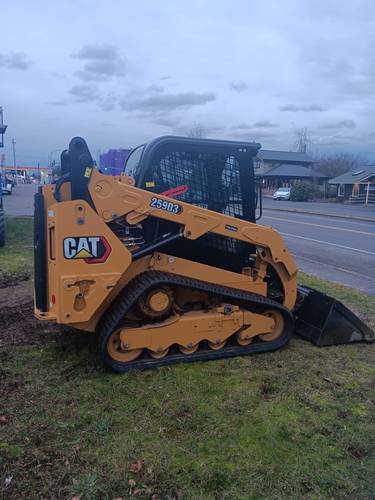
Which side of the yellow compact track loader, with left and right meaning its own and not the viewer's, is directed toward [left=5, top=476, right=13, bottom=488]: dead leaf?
right

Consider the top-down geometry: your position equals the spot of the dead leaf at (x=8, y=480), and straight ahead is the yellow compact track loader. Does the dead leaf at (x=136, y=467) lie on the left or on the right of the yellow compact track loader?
right

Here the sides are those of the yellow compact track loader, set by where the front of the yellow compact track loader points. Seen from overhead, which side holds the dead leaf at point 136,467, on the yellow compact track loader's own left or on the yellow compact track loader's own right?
on the yellow compact track loader's own right

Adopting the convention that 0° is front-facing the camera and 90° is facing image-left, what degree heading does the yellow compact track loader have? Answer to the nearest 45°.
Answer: approximately 270°

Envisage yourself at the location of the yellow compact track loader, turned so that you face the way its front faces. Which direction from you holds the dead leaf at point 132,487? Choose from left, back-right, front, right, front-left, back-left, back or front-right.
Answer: right
